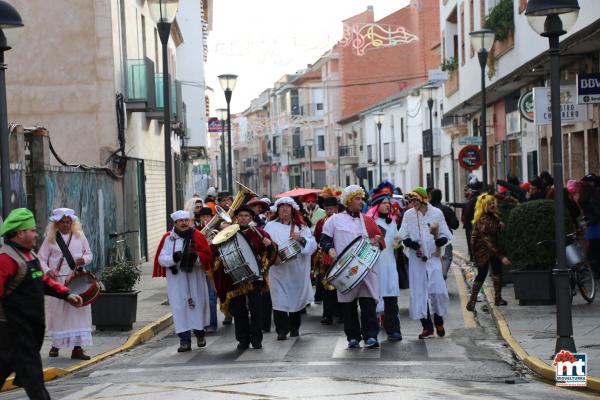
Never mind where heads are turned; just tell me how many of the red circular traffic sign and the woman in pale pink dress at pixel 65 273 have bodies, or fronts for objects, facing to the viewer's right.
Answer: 0

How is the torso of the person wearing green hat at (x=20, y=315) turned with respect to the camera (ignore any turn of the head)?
to the viewer's right

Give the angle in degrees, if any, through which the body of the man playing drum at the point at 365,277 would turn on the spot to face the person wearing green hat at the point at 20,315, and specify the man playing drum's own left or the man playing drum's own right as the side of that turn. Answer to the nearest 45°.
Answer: approximately 45° to the man playing drum's own right

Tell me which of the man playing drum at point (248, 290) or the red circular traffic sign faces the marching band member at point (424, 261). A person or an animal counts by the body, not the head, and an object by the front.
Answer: the red circular traffic sign

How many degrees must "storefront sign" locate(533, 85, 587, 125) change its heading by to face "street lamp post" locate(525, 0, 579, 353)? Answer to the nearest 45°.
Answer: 0° — it already faces it

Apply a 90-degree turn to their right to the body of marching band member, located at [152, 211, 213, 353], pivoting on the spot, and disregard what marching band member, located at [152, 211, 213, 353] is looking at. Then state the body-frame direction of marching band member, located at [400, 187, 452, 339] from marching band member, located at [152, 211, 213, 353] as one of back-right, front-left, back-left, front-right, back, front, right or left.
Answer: back
